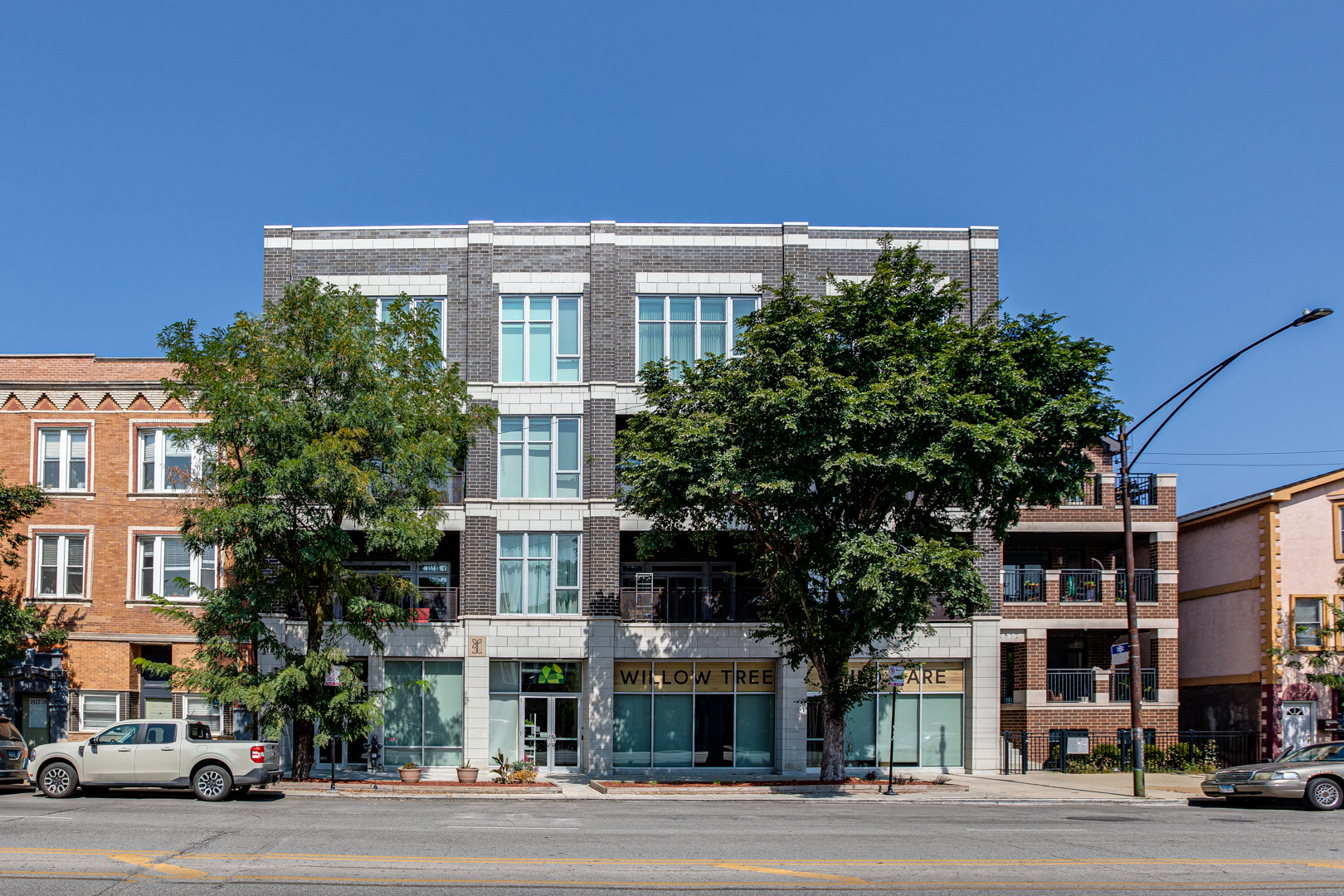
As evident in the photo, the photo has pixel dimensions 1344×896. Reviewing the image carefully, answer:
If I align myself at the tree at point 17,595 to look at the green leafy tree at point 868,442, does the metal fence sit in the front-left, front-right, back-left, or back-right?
front-left

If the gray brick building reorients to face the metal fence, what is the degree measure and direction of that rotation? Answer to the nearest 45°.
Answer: approximately 90° to its left

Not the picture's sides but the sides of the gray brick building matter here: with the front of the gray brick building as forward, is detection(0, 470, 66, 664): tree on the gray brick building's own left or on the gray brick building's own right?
on the gray brick building's own right

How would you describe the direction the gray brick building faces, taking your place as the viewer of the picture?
facing the viewer

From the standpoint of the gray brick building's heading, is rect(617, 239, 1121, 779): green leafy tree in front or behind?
in front

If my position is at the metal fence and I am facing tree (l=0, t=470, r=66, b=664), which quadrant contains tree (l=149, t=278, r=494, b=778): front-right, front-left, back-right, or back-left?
front-left

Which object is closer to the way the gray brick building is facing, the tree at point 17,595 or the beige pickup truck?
the beige pickup truck

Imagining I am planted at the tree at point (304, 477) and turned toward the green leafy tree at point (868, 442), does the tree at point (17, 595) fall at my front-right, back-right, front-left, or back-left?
back-left

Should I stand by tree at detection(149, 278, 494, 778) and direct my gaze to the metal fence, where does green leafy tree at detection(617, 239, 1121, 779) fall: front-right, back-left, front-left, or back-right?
front-right

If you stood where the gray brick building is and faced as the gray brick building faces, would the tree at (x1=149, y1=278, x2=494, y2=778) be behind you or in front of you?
in front
